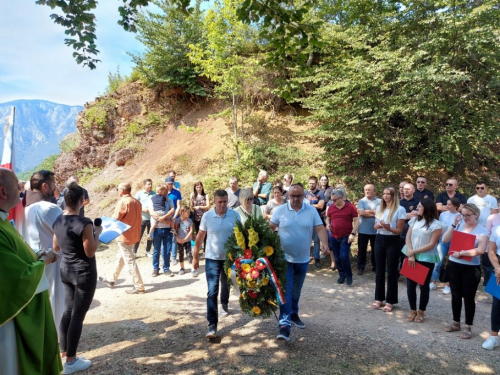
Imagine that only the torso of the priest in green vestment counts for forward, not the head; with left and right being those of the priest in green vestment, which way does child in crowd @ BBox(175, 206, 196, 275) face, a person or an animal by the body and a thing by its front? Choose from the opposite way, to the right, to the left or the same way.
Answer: to the right

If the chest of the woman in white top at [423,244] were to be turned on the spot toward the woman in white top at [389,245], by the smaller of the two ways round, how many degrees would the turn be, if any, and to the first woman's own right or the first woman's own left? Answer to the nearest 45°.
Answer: approximately 90° to the first woman's own right

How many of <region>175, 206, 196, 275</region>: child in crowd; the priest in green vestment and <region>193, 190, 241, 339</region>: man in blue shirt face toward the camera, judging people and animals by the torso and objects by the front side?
2

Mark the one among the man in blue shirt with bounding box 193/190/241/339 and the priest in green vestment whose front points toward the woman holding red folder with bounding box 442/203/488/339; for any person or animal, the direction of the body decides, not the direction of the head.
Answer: the priest in green vestment

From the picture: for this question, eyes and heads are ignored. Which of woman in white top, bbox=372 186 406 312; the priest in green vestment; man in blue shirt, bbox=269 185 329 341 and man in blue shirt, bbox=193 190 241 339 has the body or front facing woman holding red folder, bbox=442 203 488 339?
the priest in green vestment

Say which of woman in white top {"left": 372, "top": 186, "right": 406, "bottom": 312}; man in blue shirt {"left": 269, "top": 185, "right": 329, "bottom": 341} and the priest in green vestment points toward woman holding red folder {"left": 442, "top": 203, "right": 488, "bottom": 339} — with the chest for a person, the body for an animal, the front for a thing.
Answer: the priest in green vestment

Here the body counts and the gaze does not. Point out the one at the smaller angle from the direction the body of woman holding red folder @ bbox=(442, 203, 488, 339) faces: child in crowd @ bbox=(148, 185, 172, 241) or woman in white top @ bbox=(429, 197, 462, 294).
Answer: the child in crowd

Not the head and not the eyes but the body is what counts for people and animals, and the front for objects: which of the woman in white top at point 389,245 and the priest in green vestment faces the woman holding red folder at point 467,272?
the priest in green vestment

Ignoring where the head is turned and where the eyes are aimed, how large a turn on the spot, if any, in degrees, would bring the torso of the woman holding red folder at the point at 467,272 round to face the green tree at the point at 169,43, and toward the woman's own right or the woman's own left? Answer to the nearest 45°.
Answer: approximately 90° to the woman's own right

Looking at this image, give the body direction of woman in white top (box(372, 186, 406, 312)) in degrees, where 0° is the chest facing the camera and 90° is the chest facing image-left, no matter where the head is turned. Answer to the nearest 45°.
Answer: approximately 45°

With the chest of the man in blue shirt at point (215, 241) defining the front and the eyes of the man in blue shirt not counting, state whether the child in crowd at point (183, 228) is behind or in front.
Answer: behind
